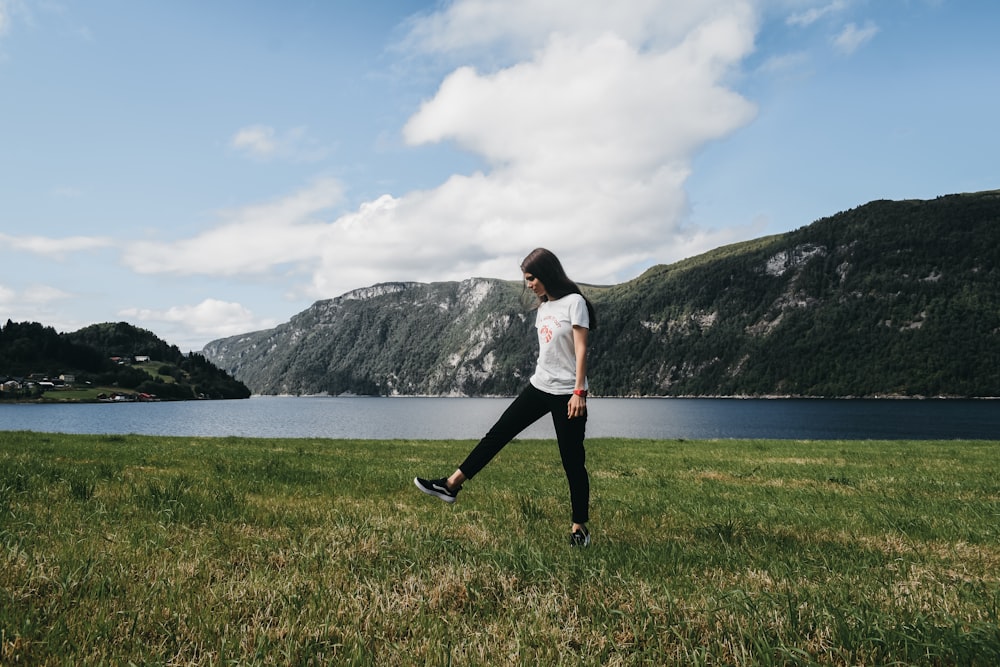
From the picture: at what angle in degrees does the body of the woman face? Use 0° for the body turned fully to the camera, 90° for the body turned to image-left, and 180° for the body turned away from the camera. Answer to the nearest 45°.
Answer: approximately 45°

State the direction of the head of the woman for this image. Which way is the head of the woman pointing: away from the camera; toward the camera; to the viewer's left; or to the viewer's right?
to the viewer's left
